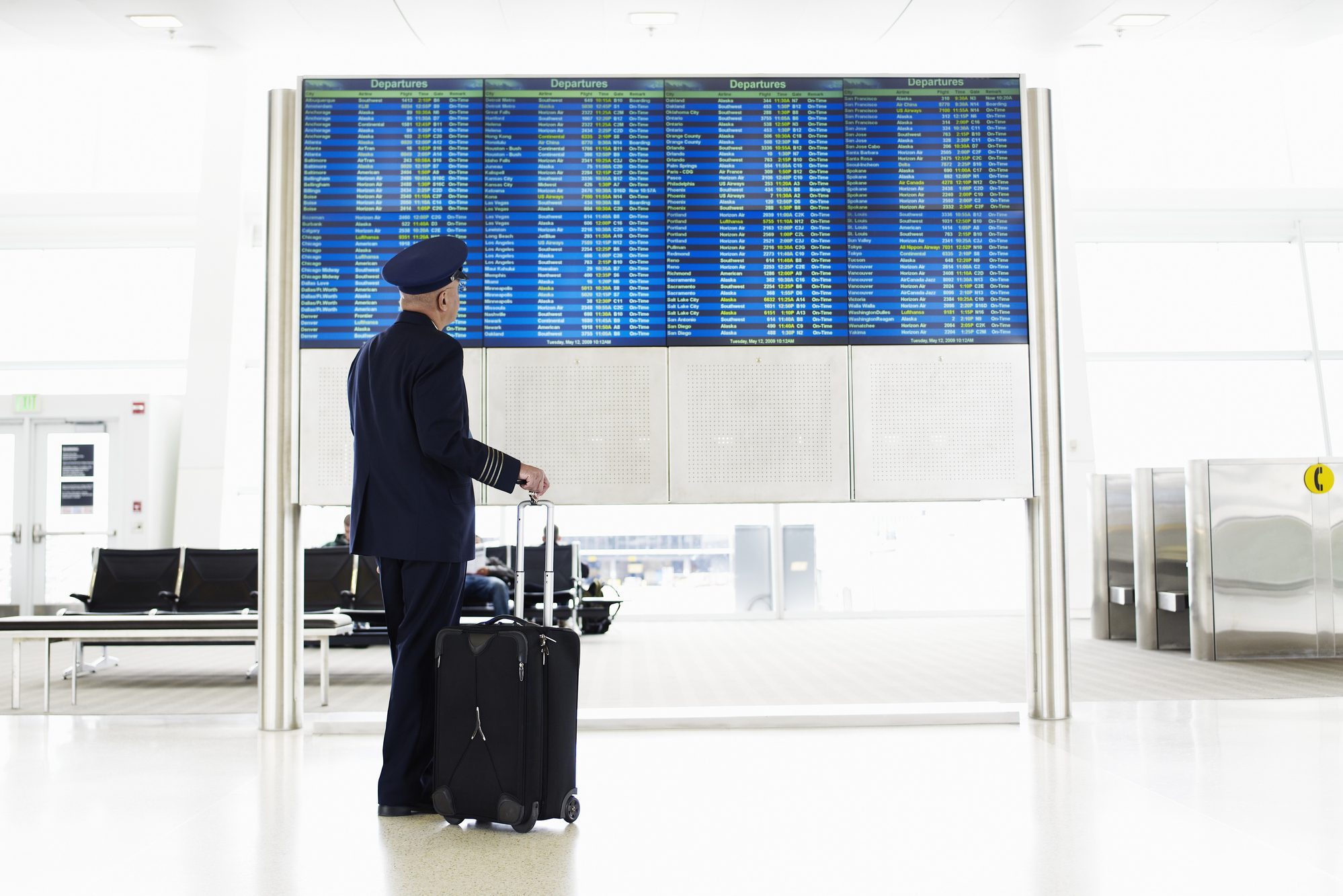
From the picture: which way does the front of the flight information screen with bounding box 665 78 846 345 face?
toward the camera

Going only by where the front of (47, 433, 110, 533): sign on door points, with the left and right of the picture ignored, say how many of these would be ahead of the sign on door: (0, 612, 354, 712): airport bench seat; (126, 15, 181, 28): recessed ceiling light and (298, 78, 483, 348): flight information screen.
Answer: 3

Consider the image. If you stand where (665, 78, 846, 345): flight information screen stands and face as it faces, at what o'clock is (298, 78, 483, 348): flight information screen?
(298, 78, 483, 348): flight information screen is roughly at 3 o'clock from (665, 78, 846, 345): flight information screen.

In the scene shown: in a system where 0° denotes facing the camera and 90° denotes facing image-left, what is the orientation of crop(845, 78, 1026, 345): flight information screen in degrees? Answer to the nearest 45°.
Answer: approximately 0°

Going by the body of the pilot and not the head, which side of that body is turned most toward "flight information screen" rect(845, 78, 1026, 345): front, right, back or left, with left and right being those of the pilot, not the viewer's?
front

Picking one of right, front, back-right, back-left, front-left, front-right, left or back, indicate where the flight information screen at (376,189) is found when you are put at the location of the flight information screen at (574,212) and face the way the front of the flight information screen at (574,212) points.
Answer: right

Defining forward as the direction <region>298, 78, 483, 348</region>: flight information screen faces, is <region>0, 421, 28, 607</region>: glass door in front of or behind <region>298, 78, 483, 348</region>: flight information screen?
behind

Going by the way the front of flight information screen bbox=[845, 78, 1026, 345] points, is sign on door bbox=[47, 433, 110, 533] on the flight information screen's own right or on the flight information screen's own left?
on the flight information screen's own right

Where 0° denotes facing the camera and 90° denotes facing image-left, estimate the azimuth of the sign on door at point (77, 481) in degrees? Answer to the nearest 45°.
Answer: approximately 0°

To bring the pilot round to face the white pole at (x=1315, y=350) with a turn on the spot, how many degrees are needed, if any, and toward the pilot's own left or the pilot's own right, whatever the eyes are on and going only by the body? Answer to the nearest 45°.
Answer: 0° — they already face it

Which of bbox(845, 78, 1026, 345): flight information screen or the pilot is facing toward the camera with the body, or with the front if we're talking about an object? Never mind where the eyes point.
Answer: the flight information screen

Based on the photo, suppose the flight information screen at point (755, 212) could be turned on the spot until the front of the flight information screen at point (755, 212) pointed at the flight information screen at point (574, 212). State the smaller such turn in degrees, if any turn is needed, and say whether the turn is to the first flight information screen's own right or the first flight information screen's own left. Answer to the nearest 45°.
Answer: approximately 90° to the first flight information screen's own right

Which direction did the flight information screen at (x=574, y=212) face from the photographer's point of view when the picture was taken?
facing the viewer
